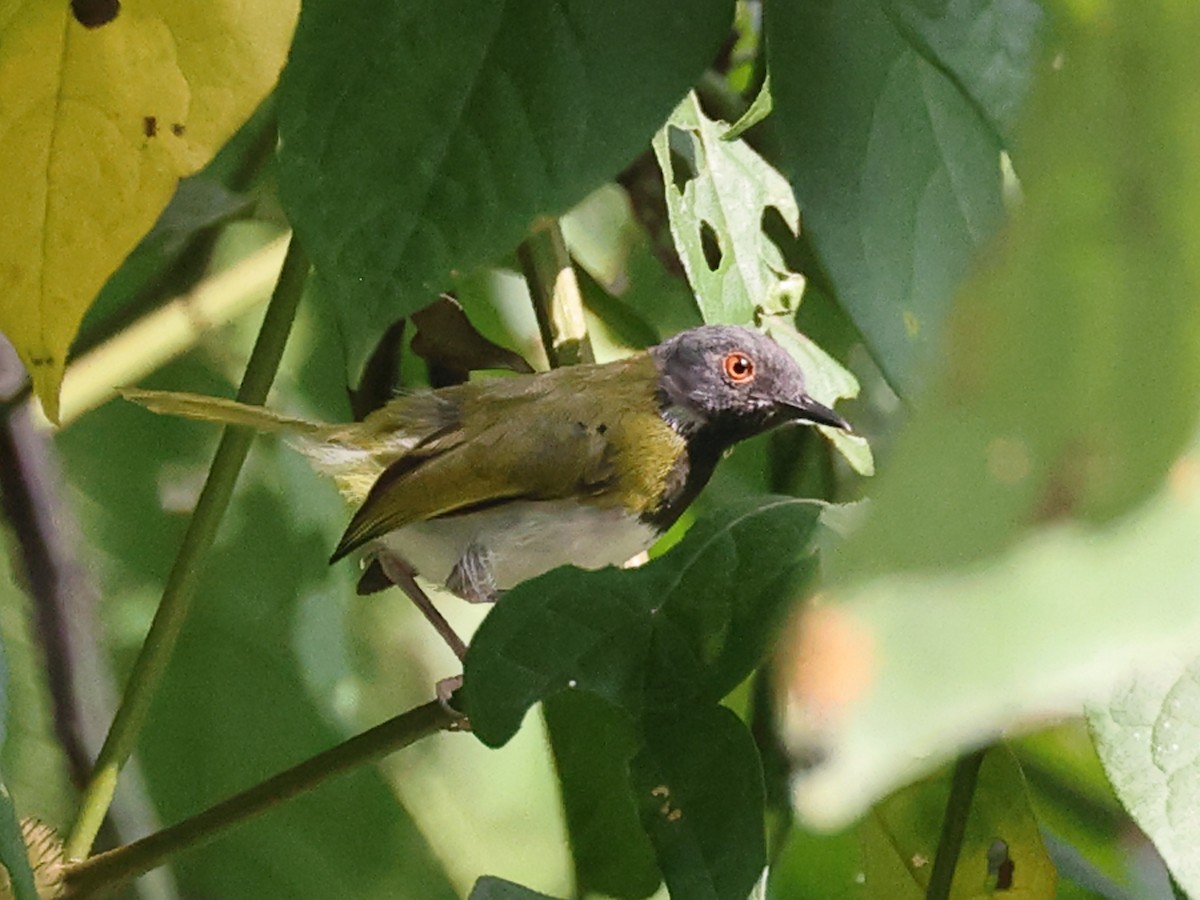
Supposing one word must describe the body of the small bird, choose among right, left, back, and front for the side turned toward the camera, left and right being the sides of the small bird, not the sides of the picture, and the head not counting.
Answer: right

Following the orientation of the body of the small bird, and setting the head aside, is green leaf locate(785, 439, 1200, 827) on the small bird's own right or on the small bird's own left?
on the small bird's own right

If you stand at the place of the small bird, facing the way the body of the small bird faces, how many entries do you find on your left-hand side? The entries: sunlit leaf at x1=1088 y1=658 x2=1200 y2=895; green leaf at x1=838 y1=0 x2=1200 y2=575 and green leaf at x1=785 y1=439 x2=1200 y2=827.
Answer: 0
